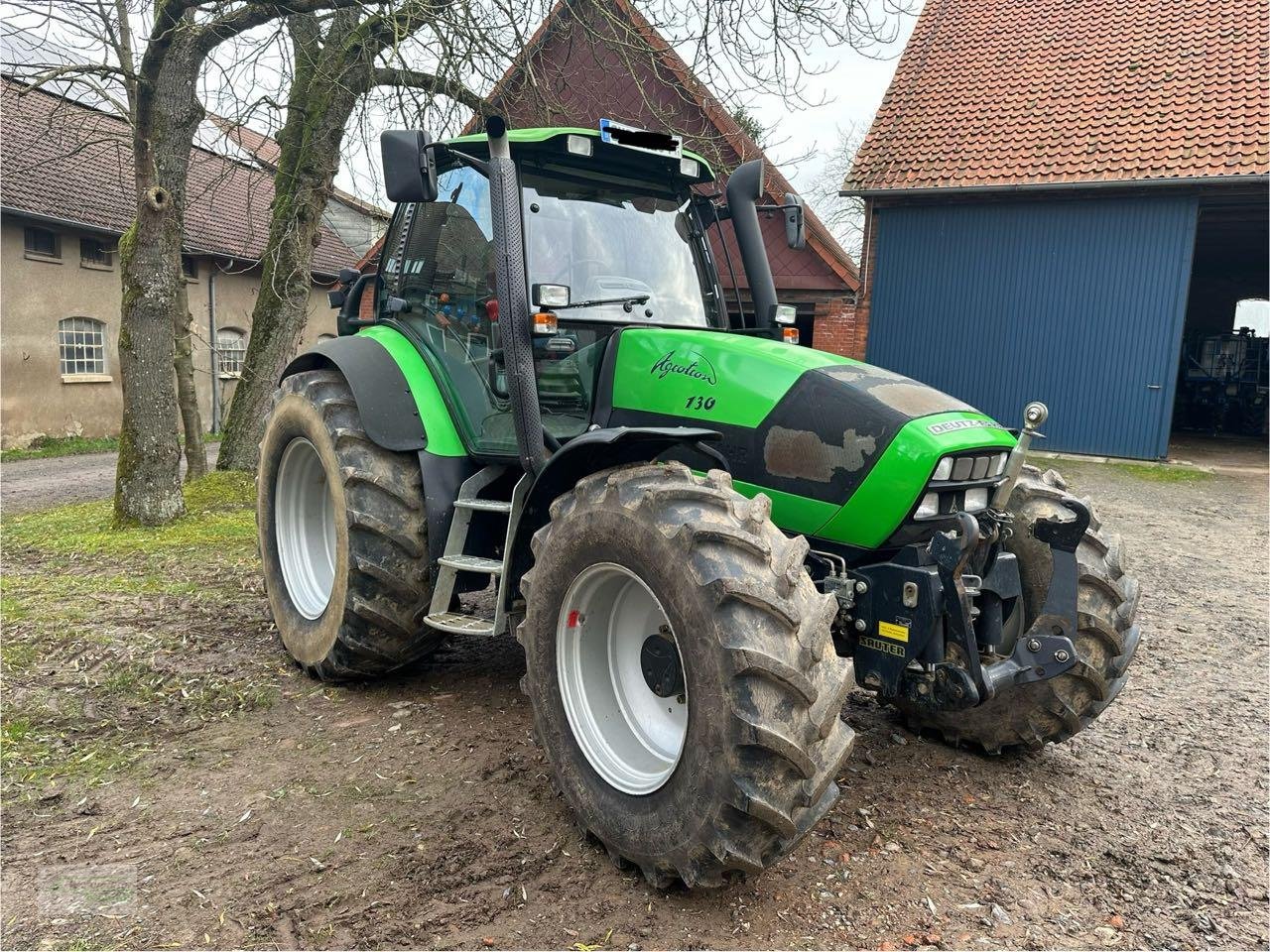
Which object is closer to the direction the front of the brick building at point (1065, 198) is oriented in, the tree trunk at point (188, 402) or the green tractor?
the green tractor

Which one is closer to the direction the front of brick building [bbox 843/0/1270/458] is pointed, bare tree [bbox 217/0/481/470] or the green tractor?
the green tractor

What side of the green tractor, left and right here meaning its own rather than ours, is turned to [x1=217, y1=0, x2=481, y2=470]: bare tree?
back

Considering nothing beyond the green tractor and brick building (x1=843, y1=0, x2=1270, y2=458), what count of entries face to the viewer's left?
0

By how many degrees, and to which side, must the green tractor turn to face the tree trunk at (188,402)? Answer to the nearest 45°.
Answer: approximately 180°

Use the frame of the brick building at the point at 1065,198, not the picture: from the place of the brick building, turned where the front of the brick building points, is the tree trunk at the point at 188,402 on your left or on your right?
on your right

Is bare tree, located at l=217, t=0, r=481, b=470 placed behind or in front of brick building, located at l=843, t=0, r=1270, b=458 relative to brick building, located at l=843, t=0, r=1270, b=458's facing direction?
in front

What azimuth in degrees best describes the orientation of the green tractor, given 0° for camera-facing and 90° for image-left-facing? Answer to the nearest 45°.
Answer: approximately 315°
